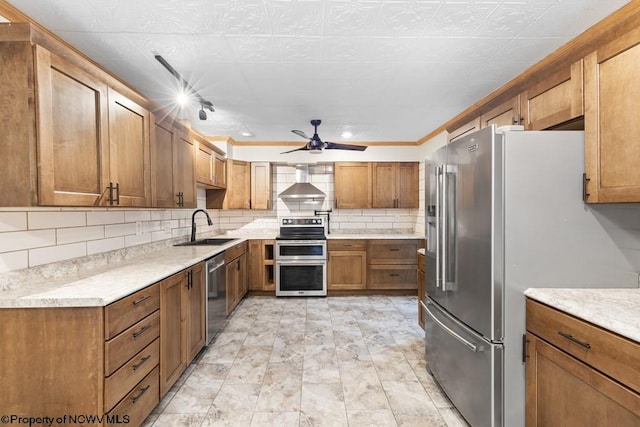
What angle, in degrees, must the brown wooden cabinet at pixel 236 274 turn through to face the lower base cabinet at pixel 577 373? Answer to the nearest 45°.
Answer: approximately 45° to its right

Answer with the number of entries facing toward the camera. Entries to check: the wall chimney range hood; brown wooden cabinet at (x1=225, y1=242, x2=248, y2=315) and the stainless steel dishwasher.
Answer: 1

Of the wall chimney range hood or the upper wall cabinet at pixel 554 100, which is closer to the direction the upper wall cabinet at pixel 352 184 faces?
the upper wall cabinet

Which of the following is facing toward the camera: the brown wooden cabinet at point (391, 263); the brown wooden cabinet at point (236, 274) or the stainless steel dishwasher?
the brown wooden cabinet at point (391, 263)

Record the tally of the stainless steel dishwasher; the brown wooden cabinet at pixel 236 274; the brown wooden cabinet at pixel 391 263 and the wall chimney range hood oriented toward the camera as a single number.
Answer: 2

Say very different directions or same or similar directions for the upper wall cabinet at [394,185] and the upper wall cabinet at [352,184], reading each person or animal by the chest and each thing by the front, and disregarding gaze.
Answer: same or similar directions

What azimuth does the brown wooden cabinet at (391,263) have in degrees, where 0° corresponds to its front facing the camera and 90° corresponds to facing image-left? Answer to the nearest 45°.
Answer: approximately 0°

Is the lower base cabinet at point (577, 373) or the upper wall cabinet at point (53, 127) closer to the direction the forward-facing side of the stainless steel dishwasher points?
the lower base cabinet

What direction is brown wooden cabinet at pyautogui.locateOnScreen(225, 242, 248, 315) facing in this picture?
to the viewer's right

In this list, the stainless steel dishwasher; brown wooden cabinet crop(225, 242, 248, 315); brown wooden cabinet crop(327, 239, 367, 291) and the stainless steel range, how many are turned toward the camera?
2

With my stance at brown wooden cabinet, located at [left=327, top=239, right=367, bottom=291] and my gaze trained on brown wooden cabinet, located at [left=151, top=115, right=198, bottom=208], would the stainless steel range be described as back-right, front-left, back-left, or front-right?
front-right

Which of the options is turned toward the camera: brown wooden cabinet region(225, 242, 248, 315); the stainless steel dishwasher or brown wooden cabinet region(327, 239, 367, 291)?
brown wooden cabinet region(327, 239, 367, 291)

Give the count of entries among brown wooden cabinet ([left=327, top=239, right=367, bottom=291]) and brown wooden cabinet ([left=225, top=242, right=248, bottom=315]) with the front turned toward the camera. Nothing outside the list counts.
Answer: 1

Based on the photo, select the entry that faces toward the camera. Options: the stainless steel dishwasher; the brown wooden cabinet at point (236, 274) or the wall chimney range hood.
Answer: the wall chimney range hood

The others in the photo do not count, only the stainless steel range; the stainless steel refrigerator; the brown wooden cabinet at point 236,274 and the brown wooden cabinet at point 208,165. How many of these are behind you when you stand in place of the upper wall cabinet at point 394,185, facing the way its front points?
0

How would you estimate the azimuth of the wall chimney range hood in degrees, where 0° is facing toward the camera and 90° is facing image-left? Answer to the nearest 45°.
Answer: approximately 0°

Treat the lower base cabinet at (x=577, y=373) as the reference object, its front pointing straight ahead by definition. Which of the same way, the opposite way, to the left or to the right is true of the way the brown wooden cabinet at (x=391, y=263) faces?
to the left

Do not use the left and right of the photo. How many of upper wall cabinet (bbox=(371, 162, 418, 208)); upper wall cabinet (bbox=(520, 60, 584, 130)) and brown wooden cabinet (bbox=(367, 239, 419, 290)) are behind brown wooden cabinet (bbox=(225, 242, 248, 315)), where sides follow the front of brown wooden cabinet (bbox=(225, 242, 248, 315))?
0

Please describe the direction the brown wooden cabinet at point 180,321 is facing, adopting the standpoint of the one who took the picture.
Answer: facing the viewer and to the right of the viewer

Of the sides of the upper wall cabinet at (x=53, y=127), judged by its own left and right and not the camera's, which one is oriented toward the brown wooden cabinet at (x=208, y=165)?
left
